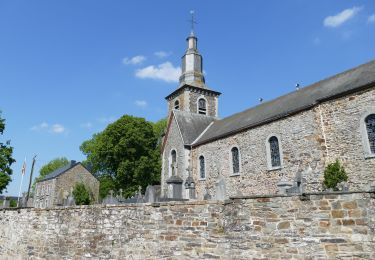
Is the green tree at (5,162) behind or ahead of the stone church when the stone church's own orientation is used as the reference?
ahead

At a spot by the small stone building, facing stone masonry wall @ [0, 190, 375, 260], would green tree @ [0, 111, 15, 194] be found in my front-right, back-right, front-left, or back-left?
front-right

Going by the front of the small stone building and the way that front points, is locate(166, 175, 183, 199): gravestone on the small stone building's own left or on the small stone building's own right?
on the small stone building's own left

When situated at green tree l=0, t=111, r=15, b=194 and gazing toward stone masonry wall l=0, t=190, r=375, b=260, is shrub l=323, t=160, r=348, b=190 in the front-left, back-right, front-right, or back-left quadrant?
front-left

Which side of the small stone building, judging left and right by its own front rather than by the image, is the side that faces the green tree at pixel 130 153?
left

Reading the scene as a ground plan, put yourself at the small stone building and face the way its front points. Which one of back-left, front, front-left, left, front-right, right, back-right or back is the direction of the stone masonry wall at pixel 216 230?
front-left

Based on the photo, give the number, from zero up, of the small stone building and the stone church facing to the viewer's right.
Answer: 0

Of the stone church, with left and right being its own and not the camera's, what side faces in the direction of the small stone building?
front

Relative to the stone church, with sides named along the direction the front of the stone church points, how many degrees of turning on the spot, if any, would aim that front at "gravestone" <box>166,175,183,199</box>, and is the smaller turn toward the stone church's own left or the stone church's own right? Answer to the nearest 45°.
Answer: approximately 90° to the stone church's own left

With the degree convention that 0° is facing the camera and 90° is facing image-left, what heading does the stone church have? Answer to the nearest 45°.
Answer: approximately 135°

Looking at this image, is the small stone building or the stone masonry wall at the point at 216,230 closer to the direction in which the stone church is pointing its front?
the small stone building

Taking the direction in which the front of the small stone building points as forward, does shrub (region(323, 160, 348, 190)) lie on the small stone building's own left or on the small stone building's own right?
on the small stone building's own left
